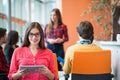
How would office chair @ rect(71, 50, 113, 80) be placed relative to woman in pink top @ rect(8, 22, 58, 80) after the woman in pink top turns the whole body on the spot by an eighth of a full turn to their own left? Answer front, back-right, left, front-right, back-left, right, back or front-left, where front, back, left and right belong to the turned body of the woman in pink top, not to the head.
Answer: front-left

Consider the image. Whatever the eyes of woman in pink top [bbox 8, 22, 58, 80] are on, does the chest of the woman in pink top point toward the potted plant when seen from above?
no

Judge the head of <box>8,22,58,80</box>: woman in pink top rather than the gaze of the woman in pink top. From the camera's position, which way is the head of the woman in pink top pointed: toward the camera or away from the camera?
toward the camera

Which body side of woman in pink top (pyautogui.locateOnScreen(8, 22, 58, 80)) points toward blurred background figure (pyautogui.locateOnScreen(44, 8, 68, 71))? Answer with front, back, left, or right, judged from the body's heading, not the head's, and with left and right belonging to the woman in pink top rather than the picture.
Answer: back

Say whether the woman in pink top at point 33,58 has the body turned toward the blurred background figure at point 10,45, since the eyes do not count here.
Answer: no

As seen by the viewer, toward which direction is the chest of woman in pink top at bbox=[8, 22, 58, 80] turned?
toward the camera

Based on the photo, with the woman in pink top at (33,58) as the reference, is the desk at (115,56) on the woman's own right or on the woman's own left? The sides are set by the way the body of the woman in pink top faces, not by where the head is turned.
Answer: on the woman's own left
